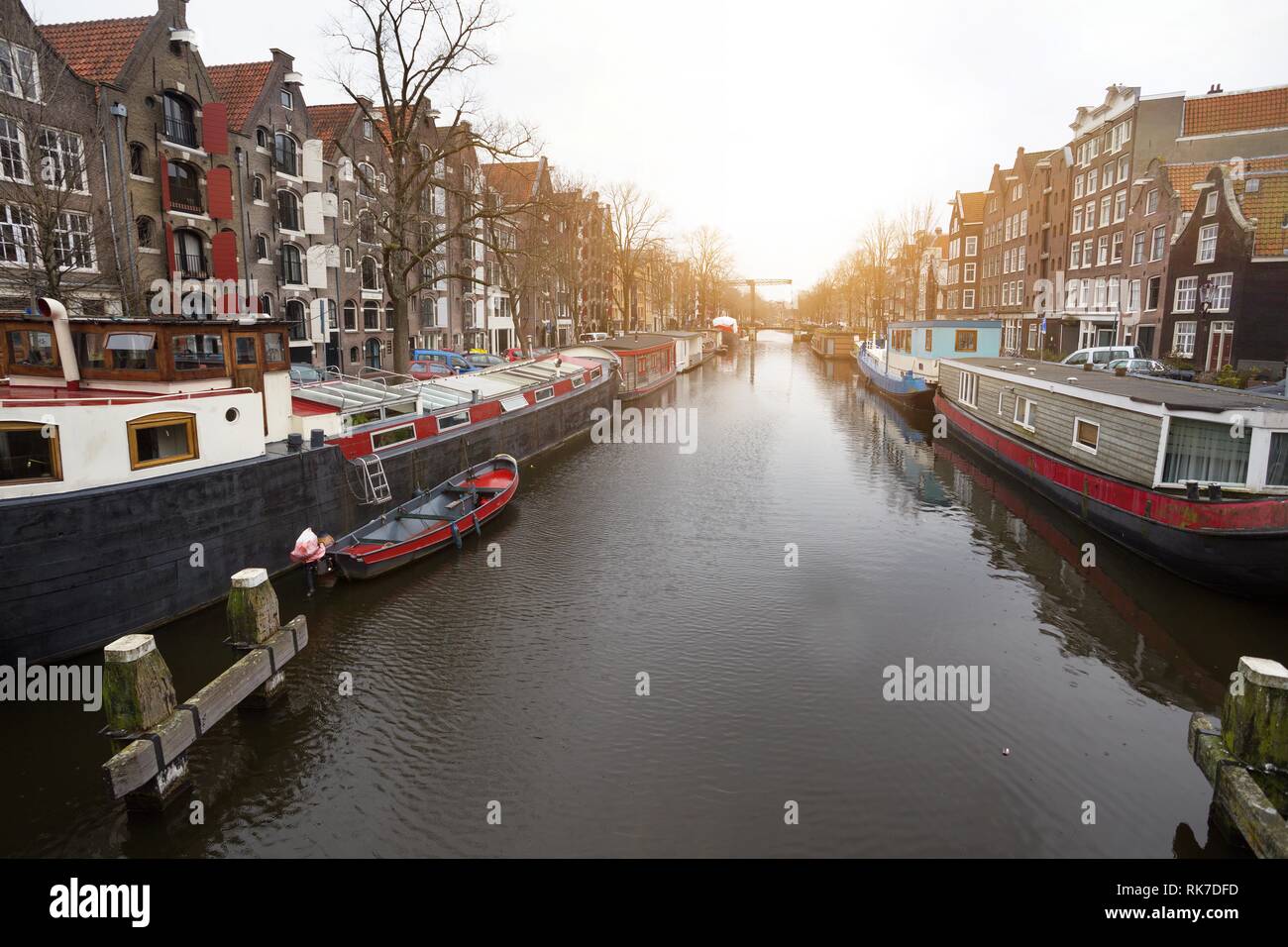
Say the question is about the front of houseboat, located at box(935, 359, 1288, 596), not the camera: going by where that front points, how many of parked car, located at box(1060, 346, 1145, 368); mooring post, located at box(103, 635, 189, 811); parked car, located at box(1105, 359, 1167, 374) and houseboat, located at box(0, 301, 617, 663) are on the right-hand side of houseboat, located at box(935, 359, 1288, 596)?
2

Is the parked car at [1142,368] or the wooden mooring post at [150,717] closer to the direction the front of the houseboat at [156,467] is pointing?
the parked car

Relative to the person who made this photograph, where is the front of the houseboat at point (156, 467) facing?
facing away from the viewer and to the right of the viewer
